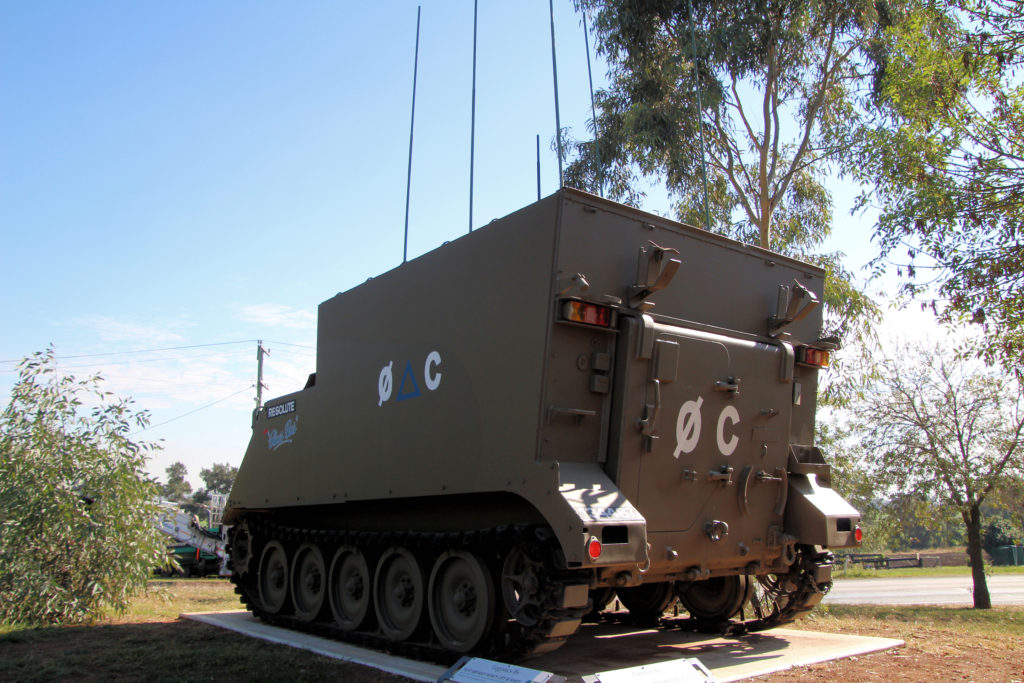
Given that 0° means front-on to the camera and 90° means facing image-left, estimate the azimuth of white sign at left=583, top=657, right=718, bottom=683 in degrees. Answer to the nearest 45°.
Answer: approximately 0°

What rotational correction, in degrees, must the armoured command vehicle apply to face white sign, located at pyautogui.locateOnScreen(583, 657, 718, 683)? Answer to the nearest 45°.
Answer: approximately 135° to its left

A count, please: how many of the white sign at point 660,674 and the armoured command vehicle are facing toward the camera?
1

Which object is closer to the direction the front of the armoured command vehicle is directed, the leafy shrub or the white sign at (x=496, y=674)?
the leafy shrub

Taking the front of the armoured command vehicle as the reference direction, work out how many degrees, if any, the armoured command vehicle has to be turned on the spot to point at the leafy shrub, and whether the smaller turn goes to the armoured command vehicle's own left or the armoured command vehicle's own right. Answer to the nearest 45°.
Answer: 0° — it already faces it

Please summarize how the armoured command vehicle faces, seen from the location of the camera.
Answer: facing away from the viewer and to the left of the viewer
